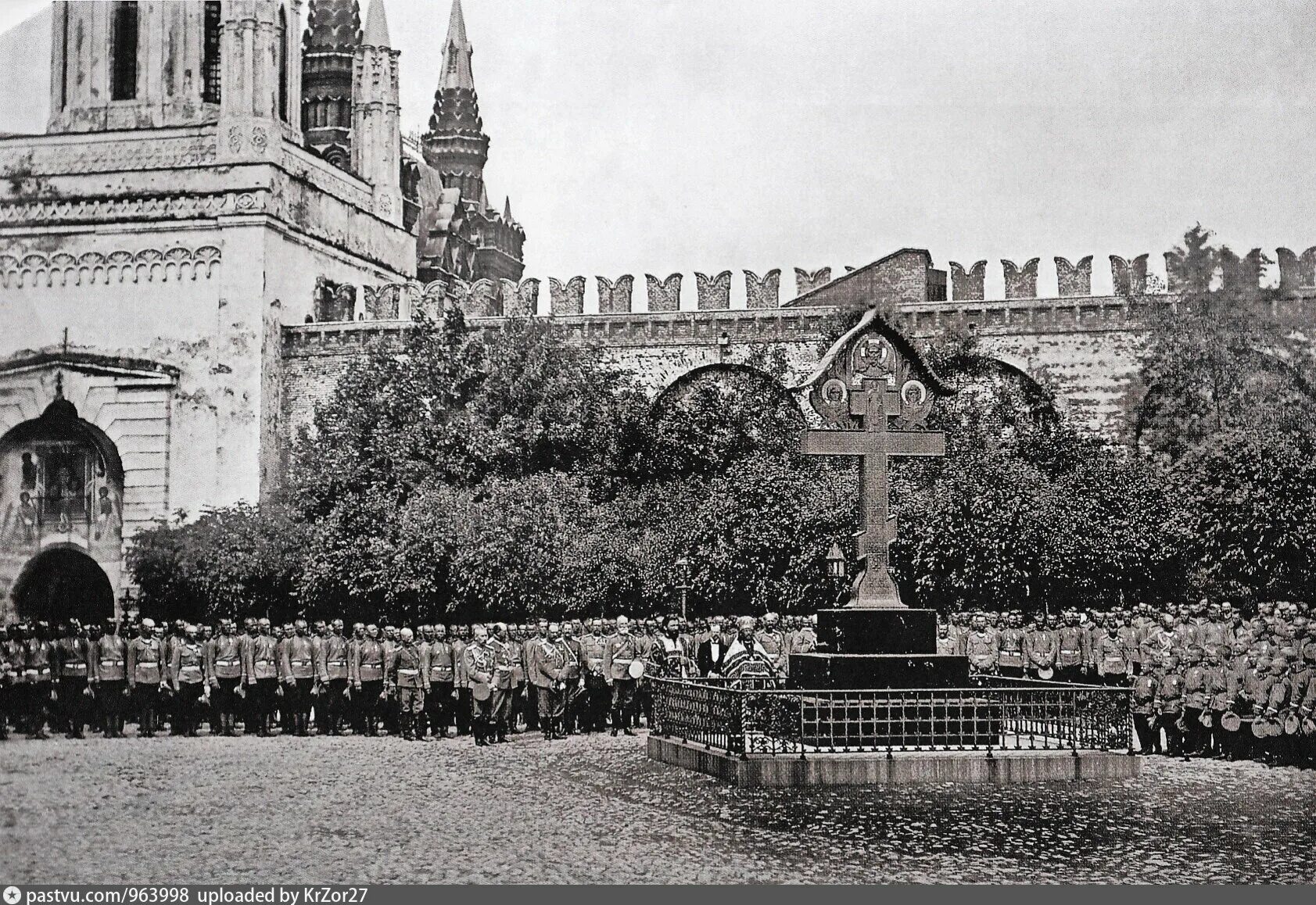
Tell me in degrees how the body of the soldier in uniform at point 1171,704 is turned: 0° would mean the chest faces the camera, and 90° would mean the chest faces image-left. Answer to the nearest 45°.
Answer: approximately 45°

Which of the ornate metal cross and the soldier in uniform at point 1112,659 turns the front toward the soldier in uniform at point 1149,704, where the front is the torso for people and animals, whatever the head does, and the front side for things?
the soldier in uniform at point 1112,659

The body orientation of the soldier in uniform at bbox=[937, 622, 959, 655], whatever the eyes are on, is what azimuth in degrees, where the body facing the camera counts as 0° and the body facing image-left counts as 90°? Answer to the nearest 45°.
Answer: approximately 0°

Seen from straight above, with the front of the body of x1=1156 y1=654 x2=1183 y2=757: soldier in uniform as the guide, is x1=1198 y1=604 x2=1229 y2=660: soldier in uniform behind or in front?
behind
